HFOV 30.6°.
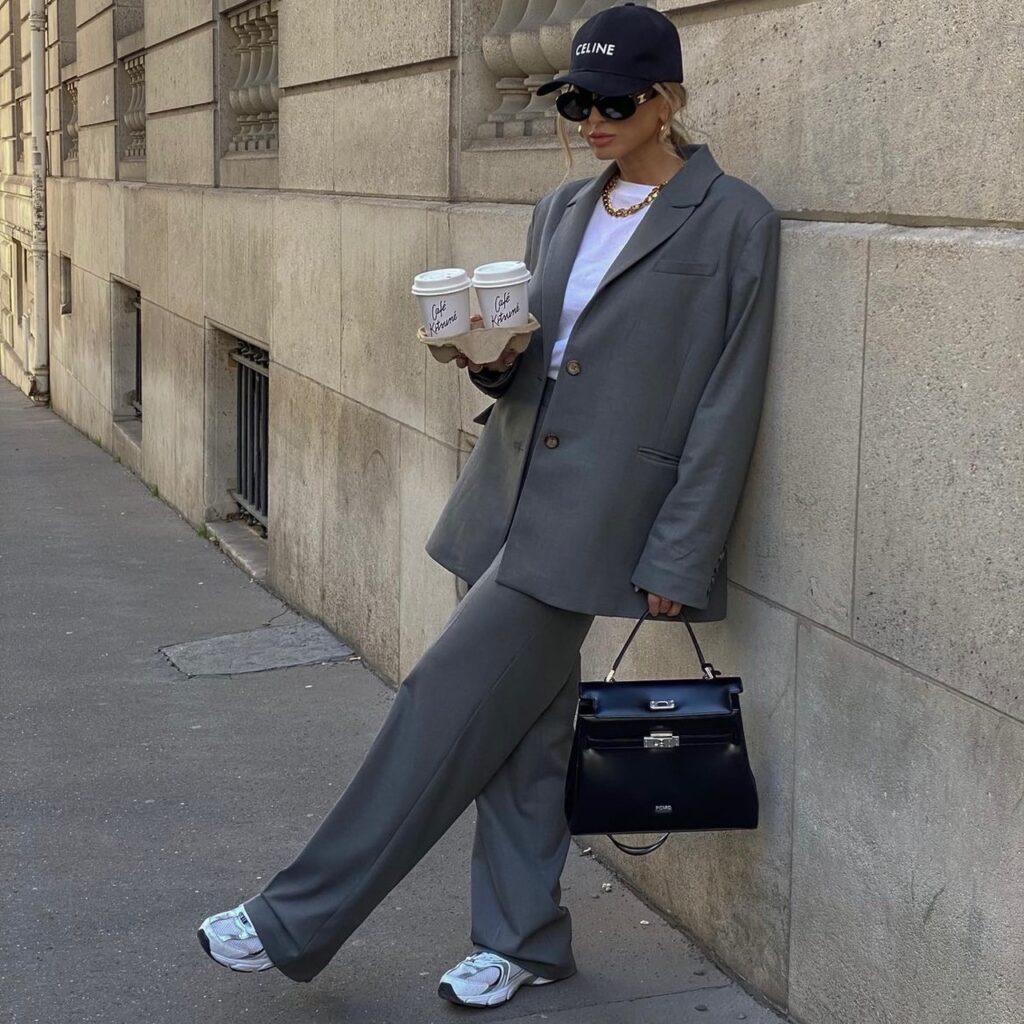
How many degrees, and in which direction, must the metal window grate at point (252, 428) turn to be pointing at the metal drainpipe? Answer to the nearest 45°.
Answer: approximately 135° to its right

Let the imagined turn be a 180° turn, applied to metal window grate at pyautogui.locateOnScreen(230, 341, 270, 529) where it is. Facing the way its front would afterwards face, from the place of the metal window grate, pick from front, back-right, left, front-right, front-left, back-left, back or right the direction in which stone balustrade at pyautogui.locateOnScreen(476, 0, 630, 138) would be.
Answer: back-right

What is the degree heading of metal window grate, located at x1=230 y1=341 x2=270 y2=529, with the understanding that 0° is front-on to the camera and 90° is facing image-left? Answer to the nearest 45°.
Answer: approximately 45°

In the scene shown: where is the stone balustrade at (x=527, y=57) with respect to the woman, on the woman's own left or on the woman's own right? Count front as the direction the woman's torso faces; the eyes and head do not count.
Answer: on the woman's own right

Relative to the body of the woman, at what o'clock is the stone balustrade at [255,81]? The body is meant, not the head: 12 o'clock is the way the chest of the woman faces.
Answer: The stone balustrade is roughly at 4 o'clock from the woman.

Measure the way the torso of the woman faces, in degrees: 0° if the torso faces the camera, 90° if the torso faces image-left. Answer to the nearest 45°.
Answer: approximately 45°
